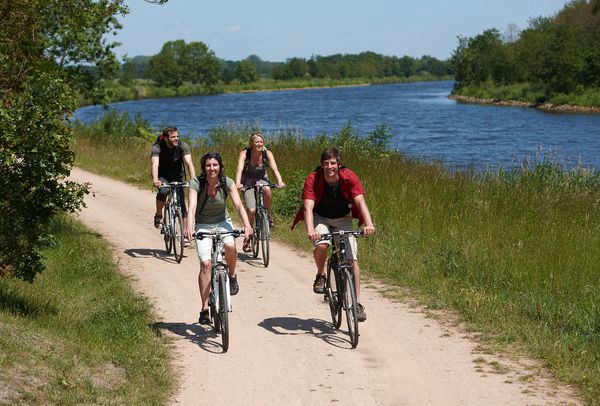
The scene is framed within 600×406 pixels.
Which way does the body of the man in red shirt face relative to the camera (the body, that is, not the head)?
toward the camera

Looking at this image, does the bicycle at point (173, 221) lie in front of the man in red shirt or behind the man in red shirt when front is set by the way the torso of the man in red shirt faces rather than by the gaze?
behind

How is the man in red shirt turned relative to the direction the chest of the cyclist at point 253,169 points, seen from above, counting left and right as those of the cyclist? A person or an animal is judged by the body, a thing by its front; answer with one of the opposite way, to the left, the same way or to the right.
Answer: the same way

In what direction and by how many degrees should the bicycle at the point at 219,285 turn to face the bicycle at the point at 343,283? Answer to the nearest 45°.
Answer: approximately 90° to its left

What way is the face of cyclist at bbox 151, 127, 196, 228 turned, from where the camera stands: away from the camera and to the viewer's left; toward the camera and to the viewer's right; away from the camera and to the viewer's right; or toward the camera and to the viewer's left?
toward the camera and to the viewer's right

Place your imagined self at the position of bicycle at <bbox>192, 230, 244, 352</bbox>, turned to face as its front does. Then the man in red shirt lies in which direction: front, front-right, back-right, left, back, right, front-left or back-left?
left

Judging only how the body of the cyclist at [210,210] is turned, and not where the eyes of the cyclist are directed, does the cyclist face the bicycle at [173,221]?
no

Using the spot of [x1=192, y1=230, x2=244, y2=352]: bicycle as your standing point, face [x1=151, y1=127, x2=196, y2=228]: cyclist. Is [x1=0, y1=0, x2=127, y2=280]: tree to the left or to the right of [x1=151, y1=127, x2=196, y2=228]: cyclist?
left

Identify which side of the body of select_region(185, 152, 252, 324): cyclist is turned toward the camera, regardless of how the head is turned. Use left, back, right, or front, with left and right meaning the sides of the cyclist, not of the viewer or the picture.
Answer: front

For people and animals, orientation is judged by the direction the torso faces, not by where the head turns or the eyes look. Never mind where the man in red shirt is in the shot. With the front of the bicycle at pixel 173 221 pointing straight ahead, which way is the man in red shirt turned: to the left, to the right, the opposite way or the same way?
the same way

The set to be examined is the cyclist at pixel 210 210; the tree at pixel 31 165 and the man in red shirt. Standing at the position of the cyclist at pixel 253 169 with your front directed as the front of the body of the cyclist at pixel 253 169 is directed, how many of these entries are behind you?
0

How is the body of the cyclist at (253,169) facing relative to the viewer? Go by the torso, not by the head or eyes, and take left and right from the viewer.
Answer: facing the viewer

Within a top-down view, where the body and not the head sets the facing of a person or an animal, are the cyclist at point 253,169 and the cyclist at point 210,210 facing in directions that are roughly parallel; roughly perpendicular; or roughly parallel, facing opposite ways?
roughly parallel

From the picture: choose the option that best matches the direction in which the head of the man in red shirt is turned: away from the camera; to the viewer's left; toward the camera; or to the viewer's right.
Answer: toward the camera

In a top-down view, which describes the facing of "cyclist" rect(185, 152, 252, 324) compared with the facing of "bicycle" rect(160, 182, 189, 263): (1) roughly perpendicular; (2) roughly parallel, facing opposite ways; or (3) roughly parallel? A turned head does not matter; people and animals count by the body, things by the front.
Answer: roughly parallel

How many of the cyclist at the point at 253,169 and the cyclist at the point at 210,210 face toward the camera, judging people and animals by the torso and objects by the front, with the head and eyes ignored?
2

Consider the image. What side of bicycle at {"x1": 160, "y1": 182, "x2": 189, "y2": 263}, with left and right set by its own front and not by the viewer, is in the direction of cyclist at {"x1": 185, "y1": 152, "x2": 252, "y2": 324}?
front

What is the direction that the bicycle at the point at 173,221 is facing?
toward the camera

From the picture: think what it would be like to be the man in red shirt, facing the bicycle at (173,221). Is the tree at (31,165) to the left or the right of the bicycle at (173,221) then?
left

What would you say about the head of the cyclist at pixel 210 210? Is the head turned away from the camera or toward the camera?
toward the camera

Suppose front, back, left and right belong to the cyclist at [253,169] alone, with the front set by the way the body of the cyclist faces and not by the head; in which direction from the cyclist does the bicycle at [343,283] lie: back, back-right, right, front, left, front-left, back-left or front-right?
front
